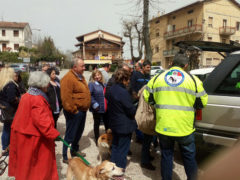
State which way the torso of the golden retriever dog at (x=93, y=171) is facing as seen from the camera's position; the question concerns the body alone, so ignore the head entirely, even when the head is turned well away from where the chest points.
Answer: to the viewer's right

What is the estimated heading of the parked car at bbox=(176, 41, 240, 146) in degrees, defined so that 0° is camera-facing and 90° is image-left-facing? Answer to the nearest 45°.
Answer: approximately 270°

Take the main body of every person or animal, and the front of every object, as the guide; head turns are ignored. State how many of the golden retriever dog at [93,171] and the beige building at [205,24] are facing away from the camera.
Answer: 0

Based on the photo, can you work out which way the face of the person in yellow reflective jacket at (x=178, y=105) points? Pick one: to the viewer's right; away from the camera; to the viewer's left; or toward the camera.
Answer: away from the camera

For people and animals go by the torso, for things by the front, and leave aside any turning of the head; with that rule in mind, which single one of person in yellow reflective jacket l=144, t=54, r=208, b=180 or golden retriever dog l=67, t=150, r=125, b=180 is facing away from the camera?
the person in yellow reflective jacket

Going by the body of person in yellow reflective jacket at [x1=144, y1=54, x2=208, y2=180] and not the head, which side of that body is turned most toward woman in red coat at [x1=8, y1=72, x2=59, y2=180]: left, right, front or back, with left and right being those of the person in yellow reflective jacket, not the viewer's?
left

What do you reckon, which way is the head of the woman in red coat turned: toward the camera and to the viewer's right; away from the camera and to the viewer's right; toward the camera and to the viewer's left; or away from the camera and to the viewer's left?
away from the camera and to the viewer's right

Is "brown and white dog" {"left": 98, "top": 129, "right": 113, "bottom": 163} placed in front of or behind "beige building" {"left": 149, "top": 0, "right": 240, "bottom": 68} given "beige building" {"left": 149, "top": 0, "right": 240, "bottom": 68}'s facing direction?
in front

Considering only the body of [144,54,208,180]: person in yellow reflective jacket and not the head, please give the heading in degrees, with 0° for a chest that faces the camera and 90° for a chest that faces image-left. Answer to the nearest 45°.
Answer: approximately 180°
